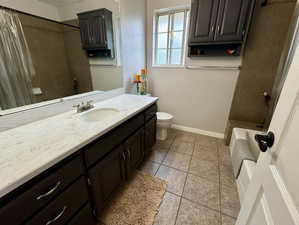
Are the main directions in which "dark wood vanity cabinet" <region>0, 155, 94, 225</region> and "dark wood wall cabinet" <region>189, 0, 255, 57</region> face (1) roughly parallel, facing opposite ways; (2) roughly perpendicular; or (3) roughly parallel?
roughly perpendicular

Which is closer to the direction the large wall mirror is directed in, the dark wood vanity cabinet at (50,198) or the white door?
the white door

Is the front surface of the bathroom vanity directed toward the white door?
yes

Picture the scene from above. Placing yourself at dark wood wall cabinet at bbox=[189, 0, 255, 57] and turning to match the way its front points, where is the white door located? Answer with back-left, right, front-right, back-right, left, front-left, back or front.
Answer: front

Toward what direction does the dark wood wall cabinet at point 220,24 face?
toward the camera

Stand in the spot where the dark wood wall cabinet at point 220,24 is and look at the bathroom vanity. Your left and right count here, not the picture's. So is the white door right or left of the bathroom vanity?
left

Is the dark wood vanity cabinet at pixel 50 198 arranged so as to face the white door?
yes

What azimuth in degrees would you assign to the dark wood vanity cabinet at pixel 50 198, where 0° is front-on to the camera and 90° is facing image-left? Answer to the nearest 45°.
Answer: approximately 315°

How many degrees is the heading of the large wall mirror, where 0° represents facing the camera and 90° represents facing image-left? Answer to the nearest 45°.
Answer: approximately 315°
